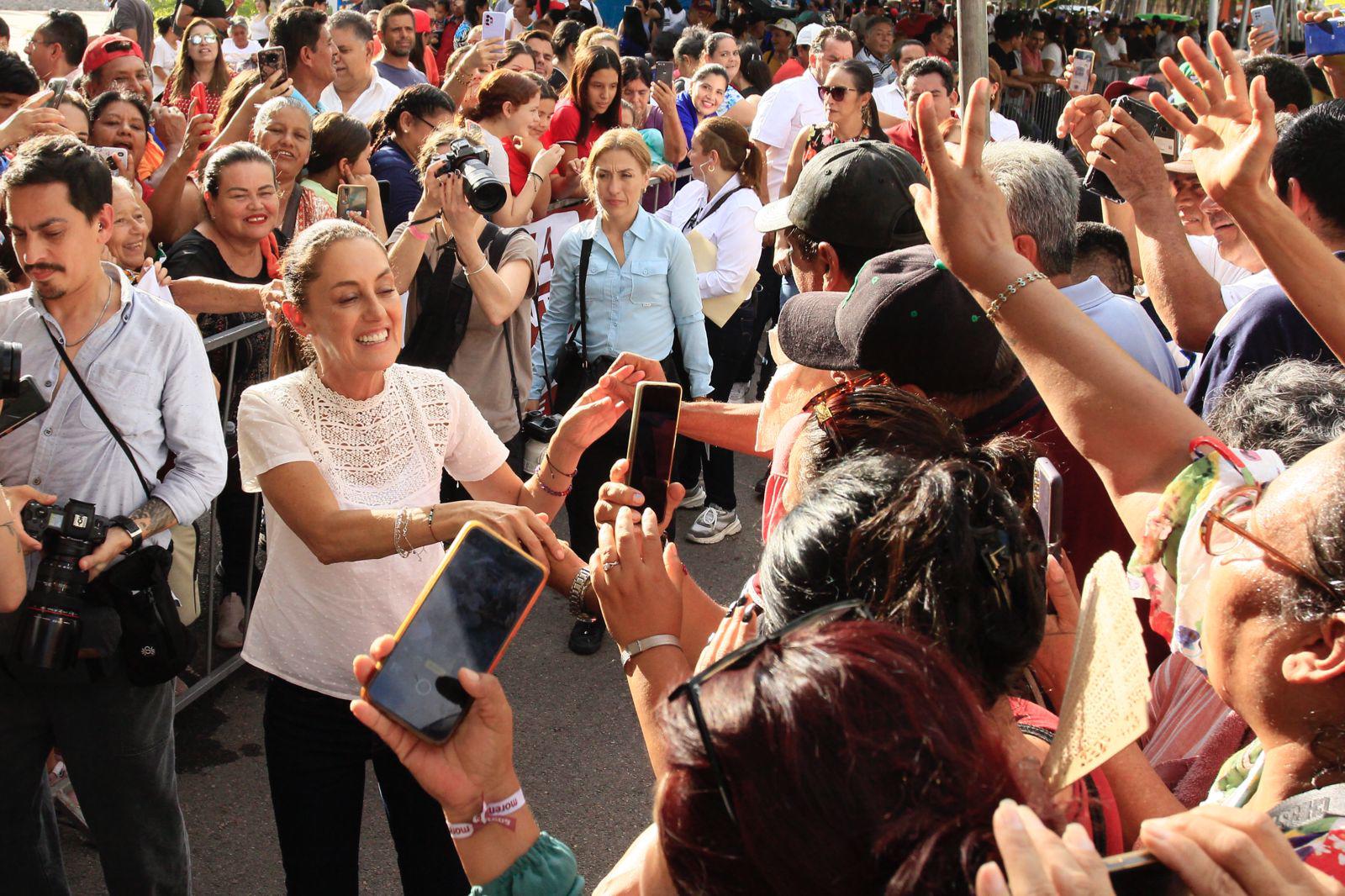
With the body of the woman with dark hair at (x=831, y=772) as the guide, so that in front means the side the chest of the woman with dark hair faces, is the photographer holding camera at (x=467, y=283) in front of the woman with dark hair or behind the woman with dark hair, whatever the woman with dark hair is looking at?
in front

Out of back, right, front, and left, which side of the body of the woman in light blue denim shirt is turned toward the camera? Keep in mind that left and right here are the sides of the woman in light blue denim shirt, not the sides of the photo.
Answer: front

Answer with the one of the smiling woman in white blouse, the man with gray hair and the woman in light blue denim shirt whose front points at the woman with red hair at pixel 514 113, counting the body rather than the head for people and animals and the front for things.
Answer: the man with gray hair

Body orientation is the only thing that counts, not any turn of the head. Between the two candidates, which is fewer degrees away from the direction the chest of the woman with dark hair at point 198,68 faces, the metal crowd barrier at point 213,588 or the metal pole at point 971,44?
the metal crowd barrier

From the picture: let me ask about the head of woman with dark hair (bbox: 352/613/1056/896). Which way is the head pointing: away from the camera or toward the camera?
away from the camera

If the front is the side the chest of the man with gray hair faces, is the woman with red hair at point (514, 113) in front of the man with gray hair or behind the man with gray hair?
in front

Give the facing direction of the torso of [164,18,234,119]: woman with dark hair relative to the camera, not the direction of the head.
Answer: toward the camera

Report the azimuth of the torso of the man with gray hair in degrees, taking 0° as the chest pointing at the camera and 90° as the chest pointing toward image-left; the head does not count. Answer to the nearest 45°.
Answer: approximately 135°

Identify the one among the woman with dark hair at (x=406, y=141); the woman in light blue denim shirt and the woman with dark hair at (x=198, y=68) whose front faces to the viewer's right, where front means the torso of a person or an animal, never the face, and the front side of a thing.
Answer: the woman with dark hair at (x=406, y=141)

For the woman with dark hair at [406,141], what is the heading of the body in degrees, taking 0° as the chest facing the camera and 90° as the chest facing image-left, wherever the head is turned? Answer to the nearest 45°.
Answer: approximately 270°

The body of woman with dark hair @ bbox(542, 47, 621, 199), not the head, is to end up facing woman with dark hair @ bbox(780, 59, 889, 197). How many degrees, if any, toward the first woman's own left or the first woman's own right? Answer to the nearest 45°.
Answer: approximately 45° to the first woman's own left

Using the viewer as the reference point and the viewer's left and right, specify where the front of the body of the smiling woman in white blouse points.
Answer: facing the viewer and to the right of the viewer

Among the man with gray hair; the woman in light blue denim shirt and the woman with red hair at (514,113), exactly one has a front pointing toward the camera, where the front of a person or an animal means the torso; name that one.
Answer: the woman in light blue denim shirt
